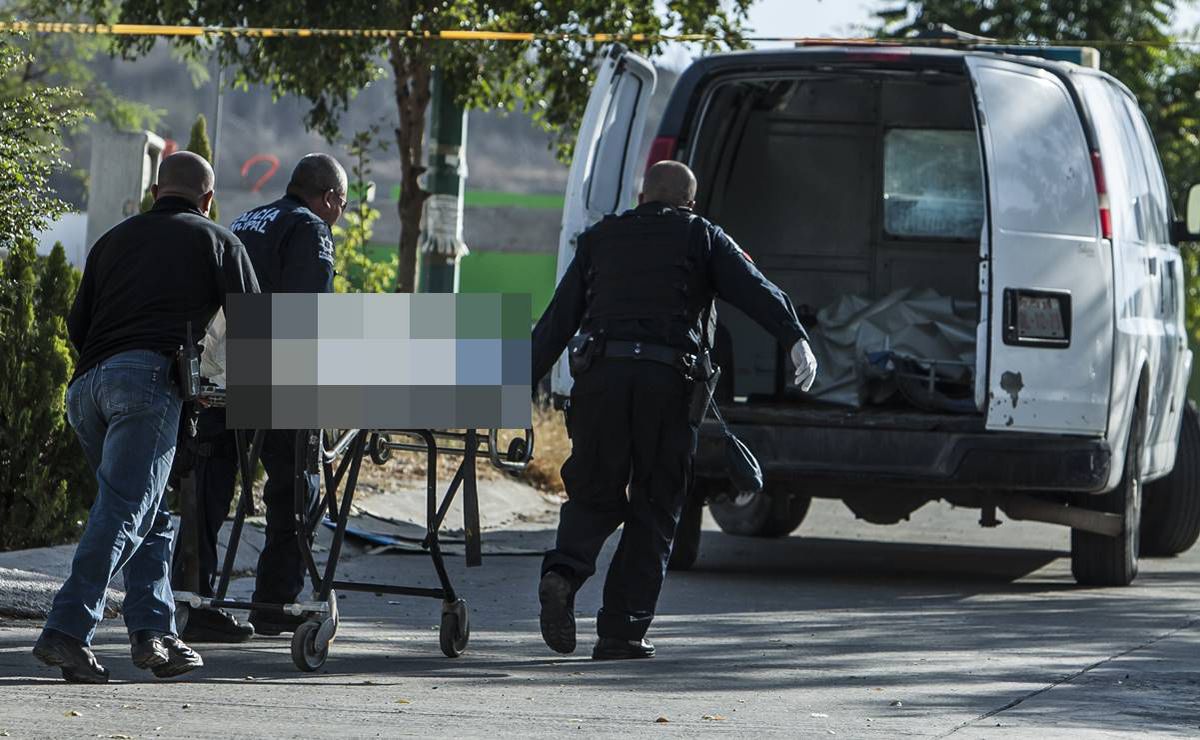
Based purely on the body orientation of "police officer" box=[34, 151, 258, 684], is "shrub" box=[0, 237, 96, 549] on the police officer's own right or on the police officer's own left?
on the police officer's own left

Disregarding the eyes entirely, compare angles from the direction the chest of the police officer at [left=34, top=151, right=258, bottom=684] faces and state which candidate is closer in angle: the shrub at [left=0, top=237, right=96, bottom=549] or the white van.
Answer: the white van

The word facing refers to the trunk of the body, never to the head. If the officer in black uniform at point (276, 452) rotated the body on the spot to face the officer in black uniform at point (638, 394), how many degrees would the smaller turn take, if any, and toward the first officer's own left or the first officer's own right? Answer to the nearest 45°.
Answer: approximately 45° to the first officer's own right

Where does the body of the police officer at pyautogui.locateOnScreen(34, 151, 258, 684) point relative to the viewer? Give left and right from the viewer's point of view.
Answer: facing away from the viewer and to the right of the viewer

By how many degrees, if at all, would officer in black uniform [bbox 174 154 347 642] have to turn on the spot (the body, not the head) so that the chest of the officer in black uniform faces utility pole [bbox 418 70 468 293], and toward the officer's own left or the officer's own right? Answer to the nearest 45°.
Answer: approximately 45° to the officer's own left

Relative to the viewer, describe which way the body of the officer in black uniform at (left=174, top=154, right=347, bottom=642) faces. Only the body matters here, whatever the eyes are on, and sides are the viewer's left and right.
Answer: facing away from the viewer and to the right of the viewer

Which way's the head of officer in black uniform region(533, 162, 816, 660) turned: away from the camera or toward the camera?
away from the camera

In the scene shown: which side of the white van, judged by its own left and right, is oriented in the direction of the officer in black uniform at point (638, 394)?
back

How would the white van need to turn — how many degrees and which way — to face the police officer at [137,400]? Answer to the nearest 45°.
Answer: approximately 180°

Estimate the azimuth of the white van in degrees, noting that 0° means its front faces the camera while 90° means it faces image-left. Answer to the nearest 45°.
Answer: approximately 225°
